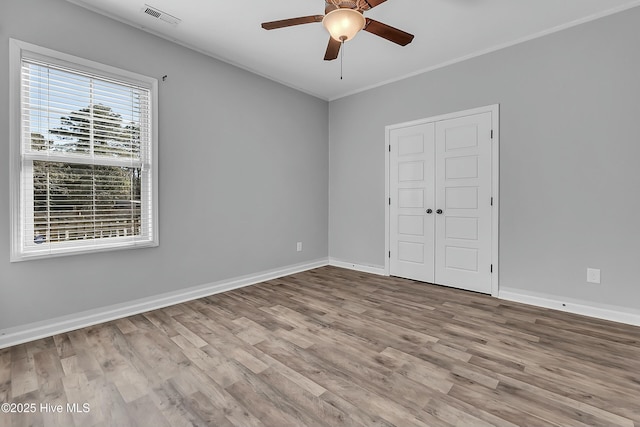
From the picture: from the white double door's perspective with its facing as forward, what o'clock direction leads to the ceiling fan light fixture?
The ceiling fan light fixture is roughly at 11 o'clock from the white double door.

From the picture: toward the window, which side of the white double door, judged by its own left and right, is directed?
front

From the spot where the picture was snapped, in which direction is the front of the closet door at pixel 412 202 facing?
facing the viewer and to the left of the viewer

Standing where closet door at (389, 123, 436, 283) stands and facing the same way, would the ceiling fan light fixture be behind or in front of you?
in front

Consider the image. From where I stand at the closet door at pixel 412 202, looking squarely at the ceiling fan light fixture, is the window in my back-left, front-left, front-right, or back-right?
front-right

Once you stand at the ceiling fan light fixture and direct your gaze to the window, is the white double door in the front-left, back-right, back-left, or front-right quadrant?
back-right

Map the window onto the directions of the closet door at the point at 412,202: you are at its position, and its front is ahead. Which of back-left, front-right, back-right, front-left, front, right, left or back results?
front

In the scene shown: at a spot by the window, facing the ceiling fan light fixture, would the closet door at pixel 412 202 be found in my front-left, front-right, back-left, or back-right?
front-left
